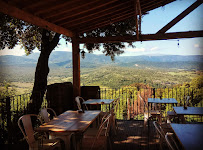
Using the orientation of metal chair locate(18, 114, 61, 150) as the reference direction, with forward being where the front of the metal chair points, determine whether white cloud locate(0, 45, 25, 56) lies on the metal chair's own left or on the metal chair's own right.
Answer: on the metal chair's own left

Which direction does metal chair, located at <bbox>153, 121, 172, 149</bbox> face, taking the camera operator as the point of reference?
facing to the right of the viewer

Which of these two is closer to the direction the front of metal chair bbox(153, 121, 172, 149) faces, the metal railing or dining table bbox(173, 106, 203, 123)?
the dining table

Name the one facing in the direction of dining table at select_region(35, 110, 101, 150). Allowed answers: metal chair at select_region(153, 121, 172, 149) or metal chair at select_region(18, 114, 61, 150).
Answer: metal chair at select_region(18, 114, 61, 150)

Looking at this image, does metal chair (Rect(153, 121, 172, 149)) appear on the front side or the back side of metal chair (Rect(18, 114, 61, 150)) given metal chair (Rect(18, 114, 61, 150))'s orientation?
on the front side

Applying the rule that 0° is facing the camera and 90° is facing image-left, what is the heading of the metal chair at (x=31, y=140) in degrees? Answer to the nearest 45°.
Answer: approximately 270°

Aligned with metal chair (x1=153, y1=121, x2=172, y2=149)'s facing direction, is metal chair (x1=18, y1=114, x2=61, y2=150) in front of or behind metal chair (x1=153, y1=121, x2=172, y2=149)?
behind

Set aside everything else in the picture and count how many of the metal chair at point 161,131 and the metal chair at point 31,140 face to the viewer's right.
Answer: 2
